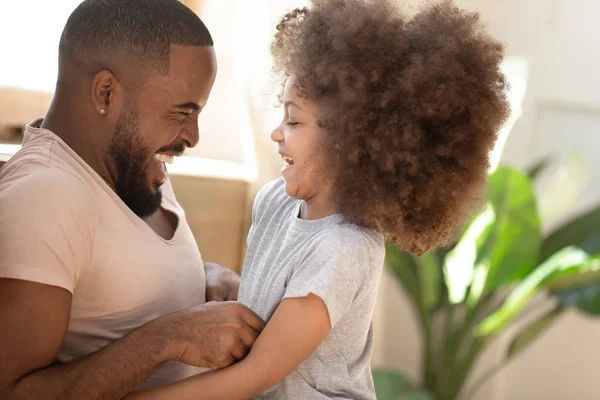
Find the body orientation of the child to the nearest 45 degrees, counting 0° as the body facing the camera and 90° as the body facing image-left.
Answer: approximately 90°

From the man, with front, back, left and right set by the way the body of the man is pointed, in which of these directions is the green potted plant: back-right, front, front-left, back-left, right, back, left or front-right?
front-left

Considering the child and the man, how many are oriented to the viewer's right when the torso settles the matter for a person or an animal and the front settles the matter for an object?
1

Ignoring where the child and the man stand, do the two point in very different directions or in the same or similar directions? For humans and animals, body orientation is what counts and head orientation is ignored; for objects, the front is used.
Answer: very different directions

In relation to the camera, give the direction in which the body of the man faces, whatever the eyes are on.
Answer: to the viewer's right

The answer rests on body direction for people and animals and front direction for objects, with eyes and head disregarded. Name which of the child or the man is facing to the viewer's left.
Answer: the child

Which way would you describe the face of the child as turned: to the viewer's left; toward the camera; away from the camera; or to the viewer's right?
to the viewer's left

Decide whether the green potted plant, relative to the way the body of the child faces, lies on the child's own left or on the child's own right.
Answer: on the child's own right

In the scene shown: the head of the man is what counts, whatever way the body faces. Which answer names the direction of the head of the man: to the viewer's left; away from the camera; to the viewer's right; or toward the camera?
to the viewer's right
